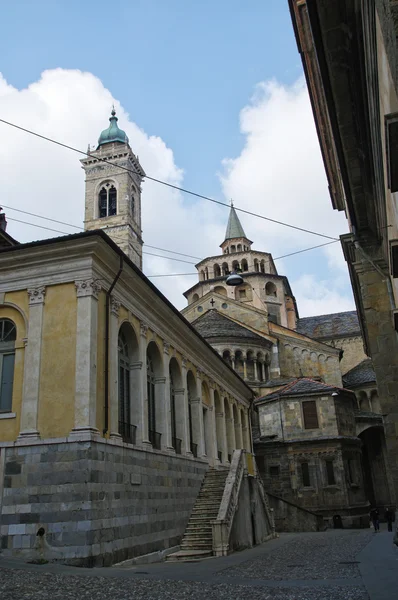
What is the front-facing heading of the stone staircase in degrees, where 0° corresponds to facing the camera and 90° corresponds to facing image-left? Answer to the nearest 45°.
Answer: approximately 0°
